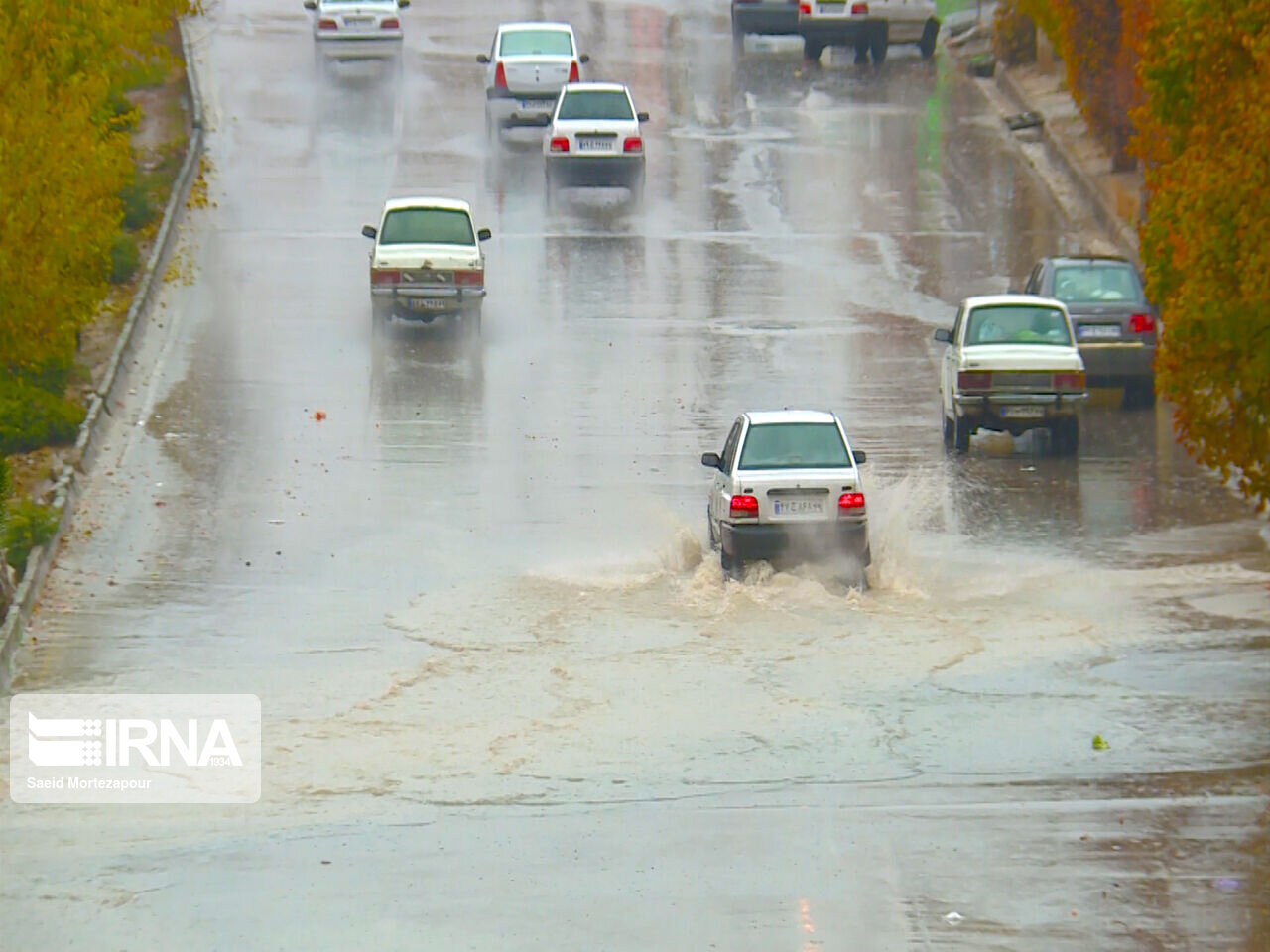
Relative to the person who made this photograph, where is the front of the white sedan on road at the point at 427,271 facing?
facing away from the viewer

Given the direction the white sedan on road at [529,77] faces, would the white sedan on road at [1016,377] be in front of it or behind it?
behind

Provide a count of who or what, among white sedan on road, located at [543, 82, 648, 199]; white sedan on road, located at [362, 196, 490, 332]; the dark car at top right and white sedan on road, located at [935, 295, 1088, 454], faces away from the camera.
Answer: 4

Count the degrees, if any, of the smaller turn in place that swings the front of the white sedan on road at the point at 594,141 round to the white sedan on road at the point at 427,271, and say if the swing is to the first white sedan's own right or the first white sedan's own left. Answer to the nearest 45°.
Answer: approximately 180°

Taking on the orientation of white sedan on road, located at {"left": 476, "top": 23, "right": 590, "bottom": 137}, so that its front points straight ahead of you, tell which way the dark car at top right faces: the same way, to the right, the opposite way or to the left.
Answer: the same way

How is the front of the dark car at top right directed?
away from the camera

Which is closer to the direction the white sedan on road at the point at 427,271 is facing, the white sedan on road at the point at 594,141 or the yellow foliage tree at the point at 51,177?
the white sedan on road

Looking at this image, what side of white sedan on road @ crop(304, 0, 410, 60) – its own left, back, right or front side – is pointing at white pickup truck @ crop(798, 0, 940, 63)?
right

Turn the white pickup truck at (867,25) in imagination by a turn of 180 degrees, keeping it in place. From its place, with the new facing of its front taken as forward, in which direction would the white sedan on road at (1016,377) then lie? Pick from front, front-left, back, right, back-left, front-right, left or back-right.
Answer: front-left

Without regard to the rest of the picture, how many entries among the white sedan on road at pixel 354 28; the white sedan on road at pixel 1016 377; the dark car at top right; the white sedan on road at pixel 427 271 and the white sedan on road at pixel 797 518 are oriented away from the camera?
5

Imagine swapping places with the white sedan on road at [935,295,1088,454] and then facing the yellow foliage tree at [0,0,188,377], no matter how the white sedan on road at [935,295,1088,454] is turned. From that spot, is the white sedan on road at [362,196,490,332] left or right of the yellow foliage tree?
right

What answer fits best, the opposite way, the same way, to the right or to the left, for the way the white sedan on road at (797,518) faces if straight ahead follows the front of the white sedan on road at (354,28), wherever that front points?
the same way

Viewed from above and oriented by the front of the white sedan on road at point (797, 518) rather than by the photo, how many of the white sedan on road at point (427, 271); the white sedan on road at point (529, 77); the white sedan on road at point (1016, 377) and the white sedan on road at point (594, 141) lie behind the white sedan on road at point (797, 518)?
0

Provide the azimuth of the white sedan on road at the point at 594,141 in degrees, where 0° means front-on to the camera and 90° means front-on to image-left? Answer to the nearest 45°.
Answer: approximately 180°

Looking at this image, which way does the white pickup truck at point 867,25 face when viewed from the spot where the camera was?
facing away from the viewer and to the right of the viewer

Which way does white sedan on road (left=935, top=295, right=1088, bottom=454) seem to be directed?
away from the camera

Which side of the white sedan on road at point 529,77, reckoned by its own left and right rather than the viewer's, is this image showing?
back

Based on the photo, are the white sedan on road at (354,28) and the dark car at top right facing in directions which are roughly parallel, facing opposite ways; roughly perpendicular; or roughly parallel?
roughly parallel

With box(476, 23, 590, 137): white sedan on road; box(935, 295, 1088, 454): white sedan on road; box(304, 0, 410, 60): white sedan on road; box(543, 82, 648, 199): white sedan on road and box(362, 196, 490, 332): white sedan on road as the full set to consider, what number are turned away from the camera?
5

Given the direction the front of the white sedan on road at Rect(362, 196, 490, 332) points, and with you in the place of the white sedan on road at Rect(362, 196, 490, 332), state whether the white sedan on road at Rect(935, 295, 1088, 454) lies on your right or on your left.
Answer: on your right

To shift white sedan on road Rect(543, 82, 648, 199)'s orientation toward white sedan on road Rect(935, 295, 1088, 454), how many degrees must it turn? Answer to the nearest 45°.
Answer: approximately 180°

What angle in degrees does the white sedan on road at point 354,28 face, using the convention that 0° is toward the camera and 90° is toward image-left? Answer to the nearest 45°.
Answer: approximately 180°

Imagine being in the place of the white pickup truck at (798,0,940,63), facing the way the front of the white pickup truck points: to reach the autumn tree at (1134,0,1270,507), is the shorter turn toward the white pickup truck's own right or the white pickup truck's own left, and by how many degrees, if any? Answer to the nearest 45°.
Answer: approximately 135° to the white pickup truck's own right
